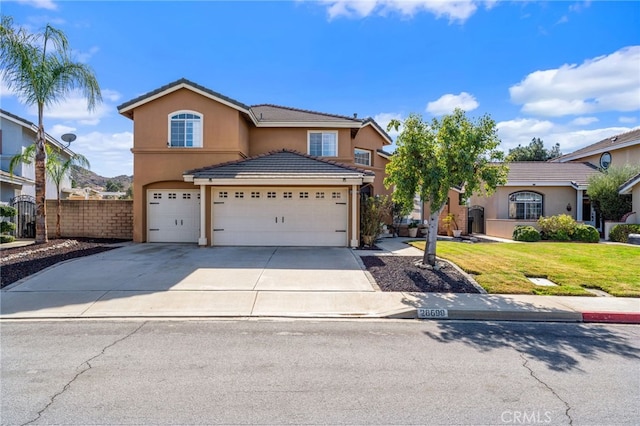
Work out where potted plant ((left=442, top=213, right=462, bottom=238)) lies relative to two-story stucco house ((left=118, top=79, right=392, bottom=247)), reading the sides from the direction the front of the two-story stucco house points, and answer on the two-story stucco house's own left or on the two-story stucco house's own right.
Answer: on the two-story stucco house's own left

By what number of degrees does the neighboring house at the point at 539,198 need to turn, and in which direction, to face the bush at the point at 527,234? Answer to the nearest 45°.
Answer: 0° — it already faces it

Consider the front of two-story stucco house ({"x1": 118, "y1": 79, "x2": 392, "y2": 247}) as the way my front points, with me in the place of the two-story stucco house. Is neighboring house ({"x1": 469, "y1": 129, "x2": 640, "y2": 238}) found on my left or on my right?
on my left

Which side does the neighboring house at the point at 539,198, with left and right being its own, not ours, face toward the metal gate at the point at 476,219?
right

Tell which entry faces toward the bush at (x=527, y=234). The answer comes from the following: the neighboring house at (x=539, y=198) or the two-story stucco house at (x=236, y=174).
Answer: the neighboring house

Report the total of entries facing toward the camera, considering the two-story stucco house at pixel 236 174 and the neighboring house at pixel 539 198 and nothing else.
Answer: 2

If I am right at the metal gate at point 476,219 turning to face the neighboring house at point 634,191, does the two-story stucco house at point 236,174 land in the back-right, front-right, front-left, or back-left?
back-right

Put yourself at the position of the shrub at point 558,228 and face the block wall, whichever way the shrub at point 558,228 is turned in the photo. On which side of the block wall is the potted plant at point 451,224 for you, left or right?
right

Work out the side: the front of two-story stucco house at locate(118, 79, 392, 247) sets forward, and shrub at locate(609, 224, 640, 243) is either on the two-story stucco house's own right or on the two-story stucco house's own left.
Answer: on the two-story stucco house's own left

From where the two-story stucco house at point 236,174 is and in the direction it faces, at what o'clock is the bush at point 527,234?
The bush is roughly at 9 o'clock from the two-story stucco house.

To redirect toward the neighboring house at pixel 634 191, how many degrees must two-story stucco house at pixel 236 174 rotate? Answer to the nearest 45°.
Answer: approximately 90° to its left
